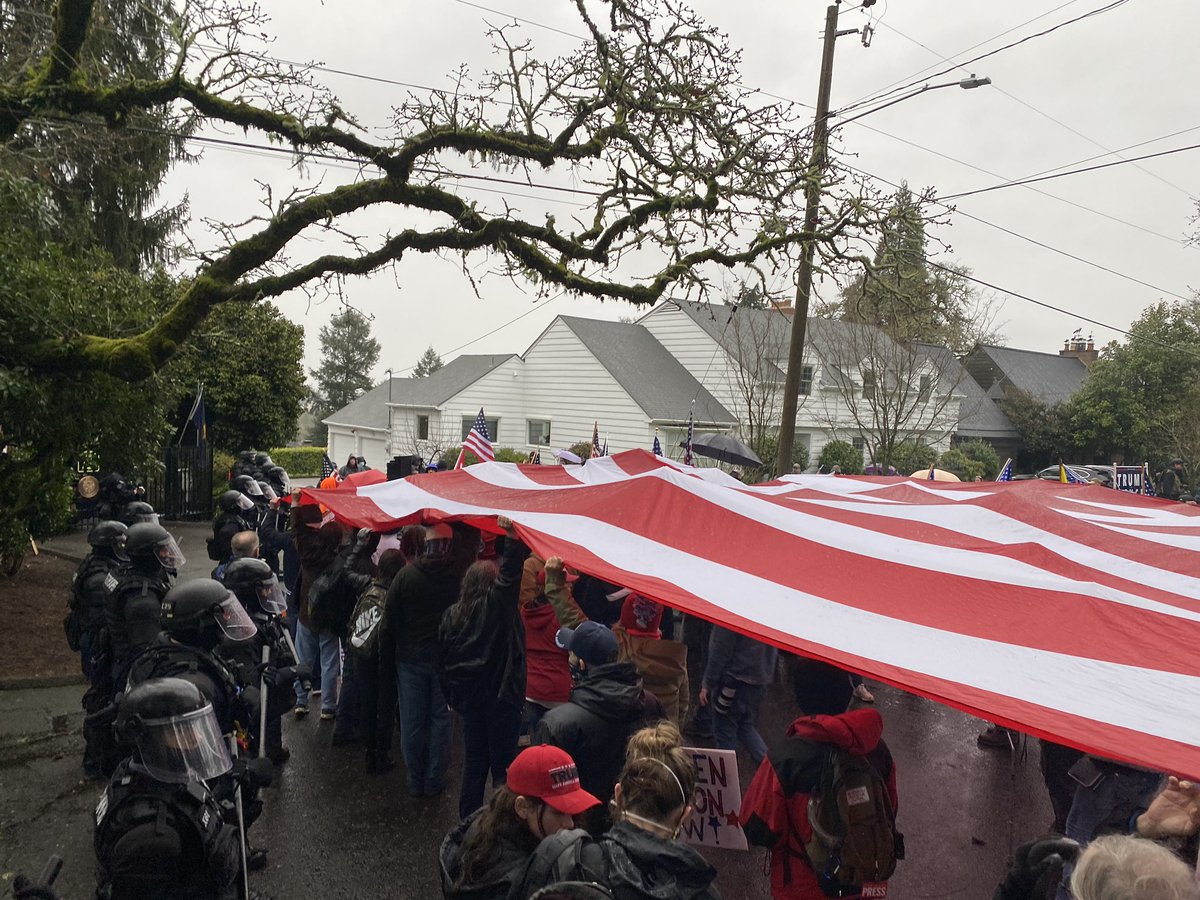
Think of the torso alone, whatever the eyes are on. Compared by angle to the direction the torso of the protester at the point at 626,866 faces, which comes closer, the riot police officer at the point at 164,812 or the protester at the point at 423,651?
the protester

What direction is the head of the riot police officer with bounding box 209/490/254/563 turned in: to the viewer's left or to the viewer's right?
to the viewer's right

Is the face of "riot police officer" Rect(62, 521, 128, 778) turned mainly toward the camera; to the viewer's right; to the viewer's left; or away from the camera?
to the viewer's right

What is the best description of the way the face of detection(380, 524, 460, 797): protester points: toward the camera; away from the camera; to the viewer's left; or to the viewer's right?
away from the camera

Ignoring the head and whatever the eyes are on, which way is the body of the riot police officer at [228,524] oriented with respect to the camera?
to the viewer's right

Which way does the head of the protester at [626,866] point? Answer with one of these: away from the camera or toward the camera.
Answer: away from the camera

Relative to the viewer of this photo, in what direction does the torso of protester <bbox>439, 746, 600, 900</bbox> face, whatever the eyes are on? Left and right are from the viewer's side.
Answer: facing to the right of the viewer

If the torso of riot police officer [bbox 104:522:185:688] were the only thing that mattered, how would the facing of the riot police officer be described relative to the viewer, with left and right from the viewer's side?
facing to the right of the viewer

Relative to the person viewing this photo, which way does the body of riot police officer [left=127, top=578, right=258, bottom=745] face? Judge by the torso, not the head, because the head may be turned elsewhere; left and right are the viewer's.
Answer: facing to the right of the viewer

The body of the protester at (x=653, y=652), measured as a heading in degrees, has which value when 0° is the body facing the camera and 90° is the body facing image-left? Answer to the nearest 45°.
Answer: approximately 180°

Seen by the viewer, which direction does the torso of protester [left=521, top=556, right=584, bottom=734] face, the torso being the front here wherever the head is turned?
away from the camera

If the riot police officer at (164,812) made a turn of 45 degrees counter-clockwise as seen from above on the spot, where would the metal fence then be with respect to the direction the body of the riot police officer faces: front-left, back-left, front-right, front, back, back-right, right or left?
left

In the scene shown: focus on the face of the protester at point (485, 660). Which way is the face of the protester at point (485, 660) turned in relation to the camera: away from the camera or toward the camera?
away from the camera
